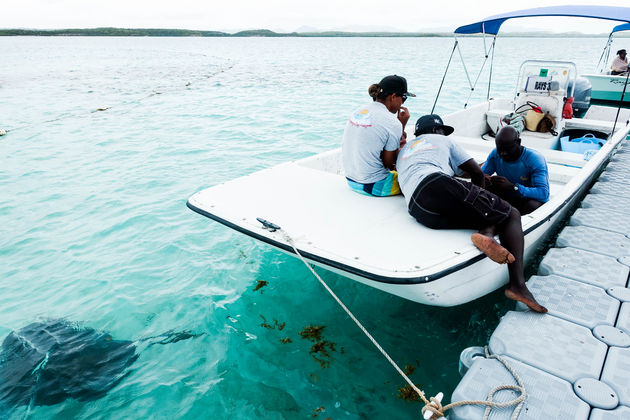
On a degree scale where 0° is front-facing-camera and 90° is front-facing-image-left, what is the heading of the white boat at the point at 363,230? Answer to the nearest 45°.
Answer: approximately 45°

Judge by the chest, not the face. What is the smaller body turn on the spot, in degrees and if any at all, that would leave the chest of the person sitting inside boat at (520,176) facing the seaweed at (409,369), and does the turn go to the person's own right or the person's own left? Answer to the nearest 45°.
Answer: approximately 45° to the person's own left

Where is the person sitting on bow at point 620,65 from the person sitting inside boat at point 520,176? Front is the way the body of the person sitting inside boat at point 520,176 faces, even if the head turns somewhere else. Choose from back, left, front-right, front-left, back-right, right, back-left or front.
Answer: back-right

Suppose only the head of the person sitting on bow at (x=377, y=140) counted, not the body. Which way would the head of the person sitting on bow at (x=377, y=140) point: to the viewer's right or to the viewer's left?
to the viewer's right

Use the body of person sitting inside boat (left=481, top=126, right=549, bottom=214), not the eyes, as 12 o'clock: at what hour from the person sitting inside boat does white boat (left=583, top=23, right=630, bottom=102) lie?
The white boat is roughly at 5 o'clock from the person sitting inside boat.

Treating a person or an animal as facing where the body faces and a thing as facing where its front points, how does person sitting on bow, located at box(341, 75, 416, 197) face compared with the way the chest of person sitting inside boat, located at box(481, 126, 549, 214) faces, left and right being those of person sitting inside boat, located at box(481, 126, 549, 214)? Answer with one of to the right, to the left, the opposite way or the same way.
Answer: the opposite way
